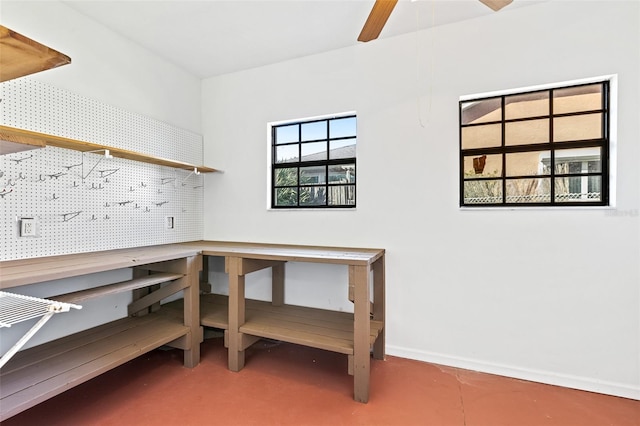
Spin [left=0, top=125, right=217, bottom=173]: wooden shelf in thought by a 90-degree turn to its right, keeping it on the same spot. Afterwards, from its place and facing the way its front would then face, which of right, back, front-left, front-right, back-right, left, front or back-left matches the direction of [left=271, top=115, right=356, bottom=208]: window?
back-left

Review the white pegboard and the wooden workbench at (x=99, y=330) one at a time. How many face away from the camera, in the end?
0

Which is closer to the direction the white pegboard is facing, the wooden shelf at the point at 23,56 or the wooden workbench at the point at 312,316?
the wooden workbench

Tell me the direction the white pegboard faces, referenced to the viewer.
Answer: facing the viewer and to the right of the viewer

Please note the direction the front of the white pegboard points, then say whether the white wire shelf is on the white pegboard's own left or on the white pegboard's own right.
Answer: on the white pegboard's own right

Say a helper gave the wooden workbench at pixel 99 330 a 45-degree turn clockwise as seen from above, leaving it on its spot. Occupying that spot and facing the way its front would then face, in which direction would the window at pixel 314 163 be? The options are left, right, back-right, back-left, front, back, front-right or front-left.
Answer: left

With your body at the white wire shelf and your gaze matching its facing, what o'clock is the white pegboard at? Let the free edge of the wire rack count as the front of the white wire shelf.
The white pegboard is roughly at 8 o'clock from the white wire shelf.

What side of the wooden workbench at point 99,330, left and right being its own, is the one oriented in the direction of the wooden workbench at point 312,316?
front

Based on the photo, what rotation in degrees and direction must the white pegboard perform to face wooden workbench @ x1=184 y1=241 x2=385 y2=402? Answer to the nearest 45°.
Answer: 0° — it already faces it
